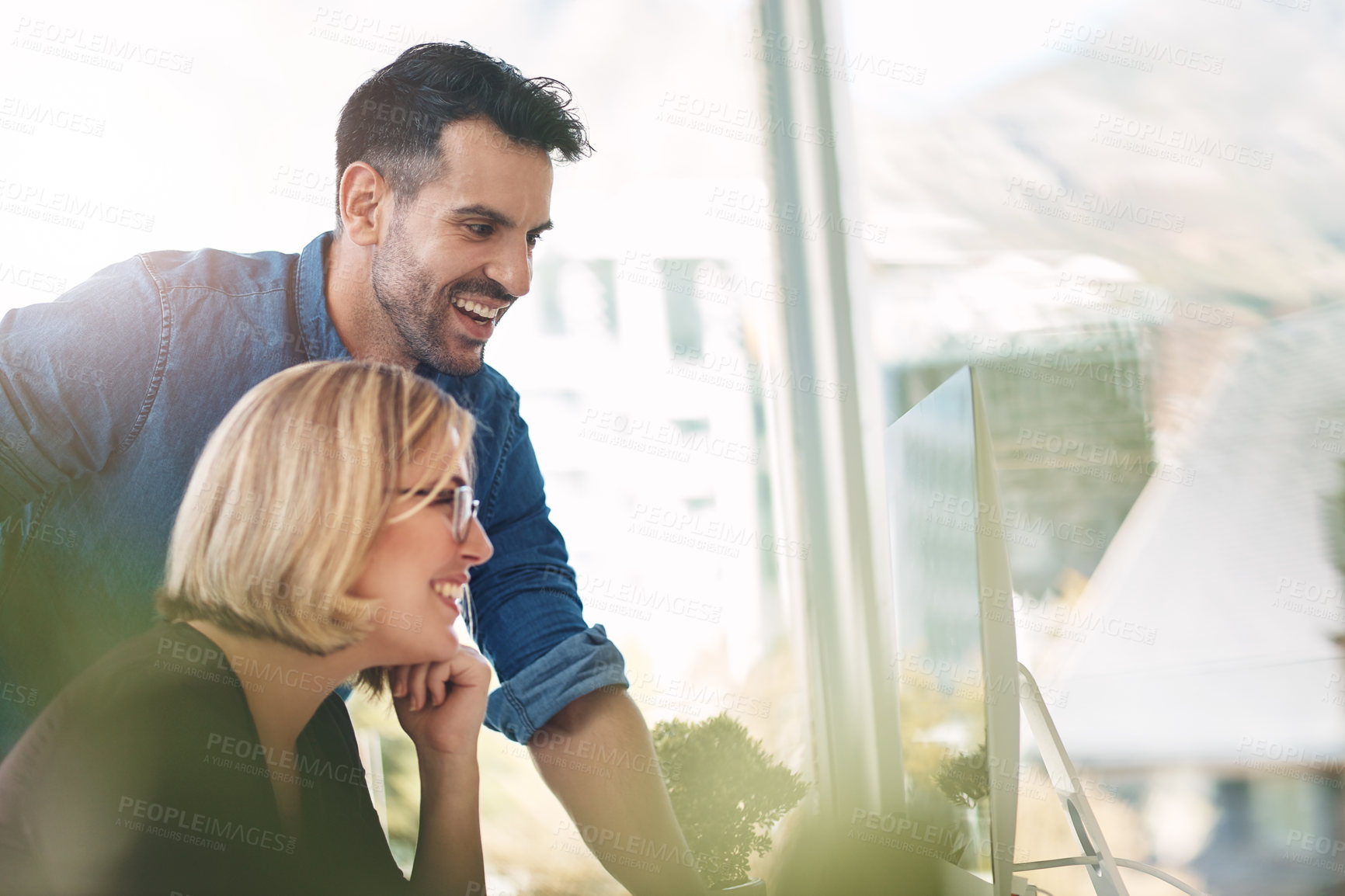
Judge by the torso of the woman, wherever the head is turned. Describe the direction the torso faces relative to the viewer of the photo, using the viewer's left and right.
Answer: facing to the right of the viewer

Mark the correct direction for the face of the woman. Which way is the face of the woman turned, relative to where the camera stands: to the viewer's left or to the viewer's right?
to the viewer's right

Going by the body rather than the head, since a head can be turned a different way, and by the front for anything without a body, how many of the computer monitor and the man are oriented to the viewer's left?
1

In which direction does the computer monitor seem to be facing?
to the viewer's left

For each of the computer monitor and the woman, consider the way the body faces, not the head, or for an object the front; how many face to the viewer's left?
1
